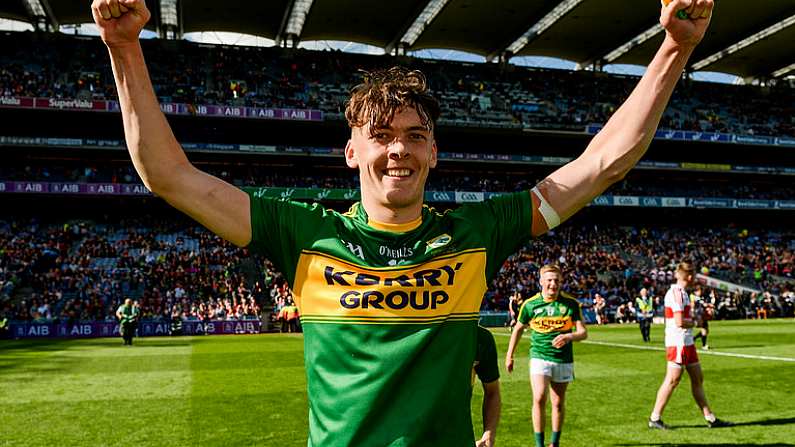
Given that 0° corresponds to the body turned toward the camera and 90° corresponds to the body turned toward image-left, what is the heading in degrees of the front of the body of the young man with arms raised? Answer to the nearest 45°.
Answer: approximately 0°

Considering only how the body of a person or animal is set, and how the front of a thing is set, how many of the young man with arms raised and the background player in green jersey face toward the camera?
2

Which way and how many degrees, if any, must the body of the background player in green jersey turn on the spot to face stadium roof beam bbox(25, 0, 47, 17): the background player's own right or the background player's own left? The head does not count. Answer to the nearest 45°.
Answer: approximately 135° to the background player's own right

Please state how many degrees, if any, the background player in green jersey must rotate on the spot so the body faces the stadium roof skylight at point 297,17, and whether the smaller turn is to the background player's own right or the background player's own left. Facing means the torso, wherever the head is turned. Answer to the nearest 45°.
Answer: approximately 135° to the background player's own right

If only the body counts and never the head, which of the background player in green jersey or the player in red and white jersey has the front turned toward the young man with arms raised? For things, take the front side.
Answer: the background player in green jersey

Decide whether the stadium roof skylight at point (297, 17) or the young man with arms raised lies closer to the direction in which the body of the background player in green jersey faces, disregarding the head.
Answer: the young man with arms raised

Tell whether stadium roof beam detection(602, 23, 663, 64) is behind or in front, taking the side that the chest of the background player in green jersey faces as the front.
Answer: behind

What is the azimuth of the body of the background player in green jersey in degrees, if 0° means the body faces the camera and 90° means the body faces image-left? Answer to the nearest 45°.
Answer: approximately 0°

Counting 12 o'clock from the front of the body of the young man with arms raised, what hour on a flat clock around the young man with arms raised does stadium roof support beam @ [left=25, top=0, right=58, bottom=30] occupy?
The stadium roof support beam is roughly at 5 o'clock from the young man with arms raised.

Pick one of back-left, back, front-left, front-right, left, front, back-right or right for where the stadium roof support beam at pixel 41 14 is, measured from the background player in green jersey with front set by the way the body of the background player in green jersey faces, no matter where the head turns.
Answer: back-right

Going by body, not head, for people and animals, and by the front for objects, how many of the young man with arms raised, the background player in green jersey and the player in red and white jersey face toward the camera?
2

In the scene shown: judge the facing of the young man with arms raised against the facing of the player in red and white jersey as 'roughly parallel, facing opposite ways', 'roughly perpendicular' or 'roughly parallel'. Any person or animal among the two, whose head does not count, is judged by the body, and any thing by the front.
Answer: roughly perpendicular
